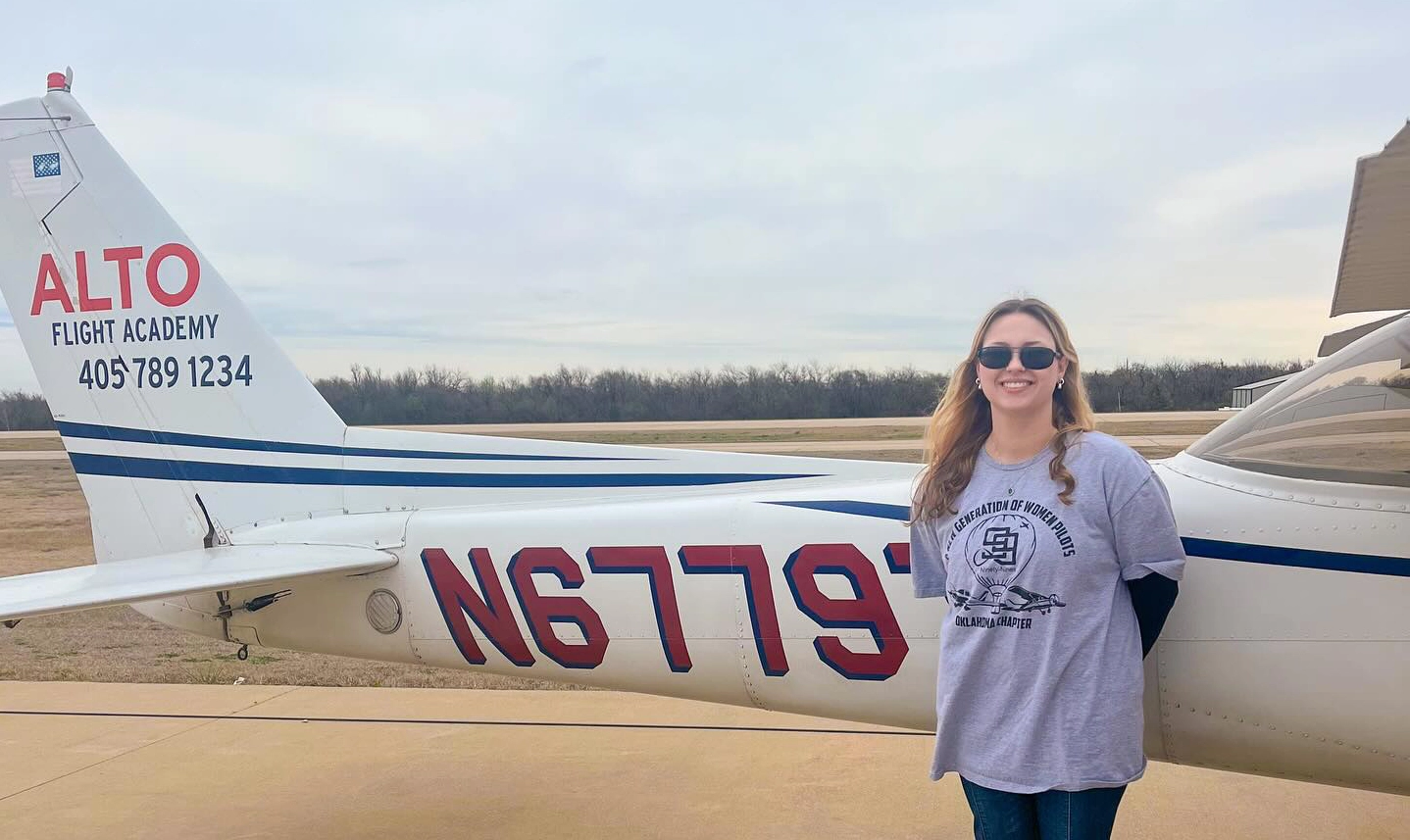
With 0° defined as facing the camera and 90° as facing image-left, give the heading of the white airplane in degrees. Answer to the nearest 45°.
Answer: approximately 270°

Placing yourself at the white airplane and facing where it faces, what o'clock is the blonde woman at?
The blonde woman is roughly at 2 o'clock from the white airplane.
